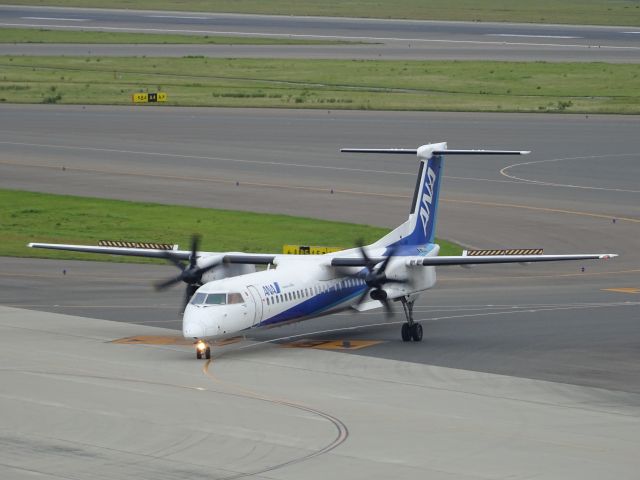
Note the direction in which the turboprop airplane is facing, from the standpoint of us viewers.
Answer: facing the viewer and to the left of the viewer
